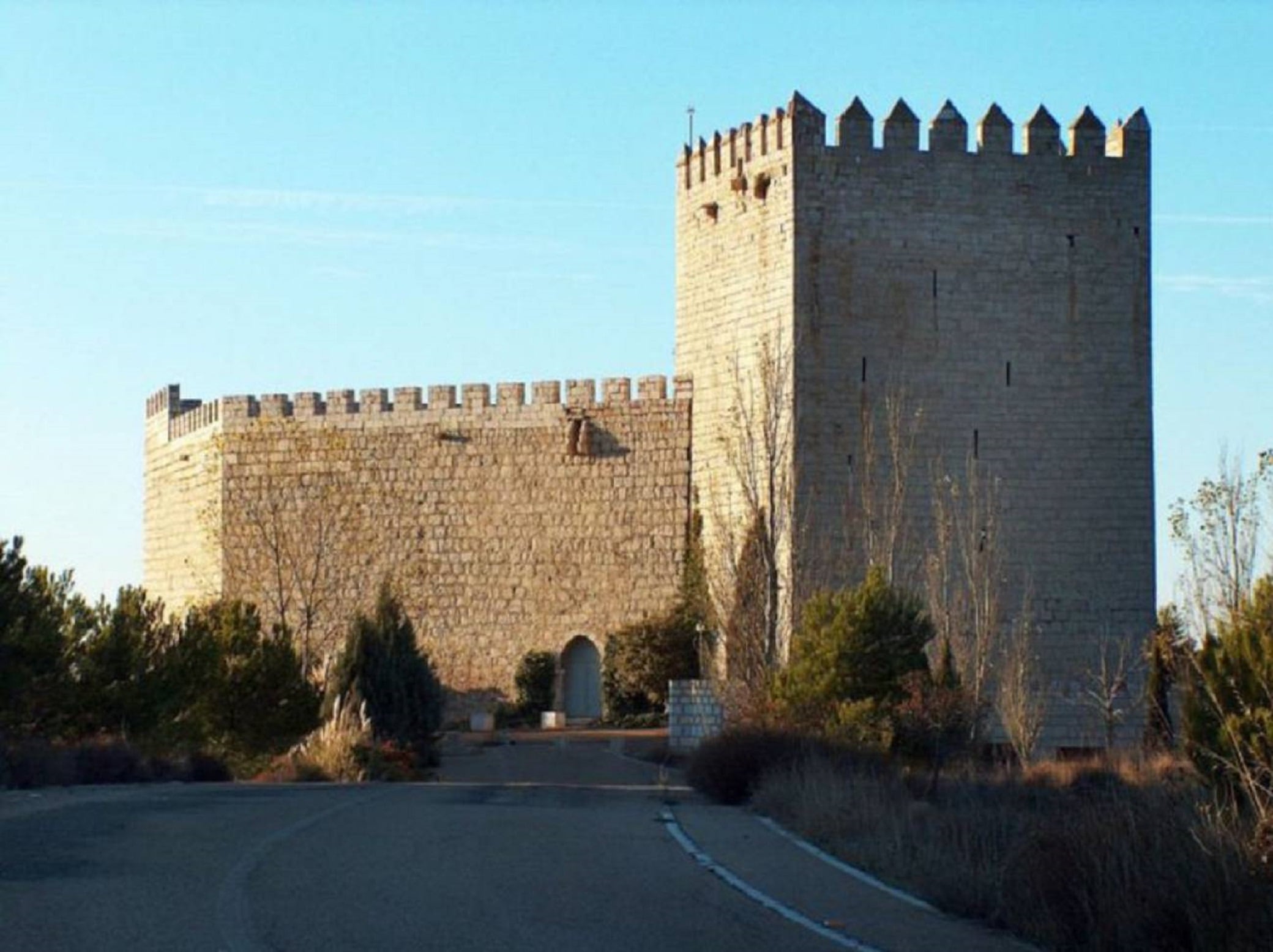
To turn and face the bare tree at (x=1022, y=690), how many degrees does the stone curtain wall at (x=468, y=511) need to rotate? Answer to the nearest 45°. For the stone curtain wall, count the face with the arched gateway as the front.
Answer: approximately 45° to its left

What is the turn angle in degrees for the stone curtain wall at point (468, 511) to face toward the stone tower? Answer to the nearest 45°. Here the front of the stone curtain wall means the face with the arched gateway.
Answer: approximately 45° to its left

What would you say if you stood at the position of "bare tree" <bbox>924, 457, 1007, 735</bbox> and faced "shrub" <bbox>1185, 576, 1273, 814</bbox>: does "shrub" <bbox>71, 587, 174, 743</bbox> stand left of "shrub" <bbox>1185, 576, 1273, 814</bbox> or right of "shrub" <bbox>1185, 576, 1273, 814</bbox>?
right

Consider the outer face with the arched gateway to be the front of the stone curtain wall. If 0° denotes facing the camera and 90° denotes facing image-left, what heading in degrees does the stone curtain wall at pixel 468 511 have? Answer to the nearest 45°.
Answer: approximately 0°

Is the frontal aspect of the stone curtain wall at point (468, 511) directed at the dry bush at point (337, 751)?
yes

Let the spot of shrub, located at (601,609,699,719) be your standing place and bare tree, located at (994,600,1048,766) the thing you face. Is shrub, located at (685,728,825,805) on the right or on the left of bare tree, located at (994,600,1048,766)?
right

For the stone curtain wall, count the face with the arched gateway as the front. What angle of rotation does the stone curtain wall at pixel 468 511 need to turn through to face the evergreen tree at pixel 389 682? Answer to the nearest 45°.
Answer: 0° — it already faces it

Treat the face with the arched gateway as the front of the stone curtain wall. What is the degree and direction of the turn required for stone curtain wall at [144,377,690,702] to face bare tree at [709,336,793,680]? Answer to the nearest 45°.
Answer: approximately 45° to its left

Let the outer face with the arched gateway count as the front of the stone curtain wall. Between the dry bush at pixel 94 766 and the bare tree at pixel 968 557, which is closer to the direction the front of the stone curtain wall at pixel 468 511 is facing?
the dry bush
